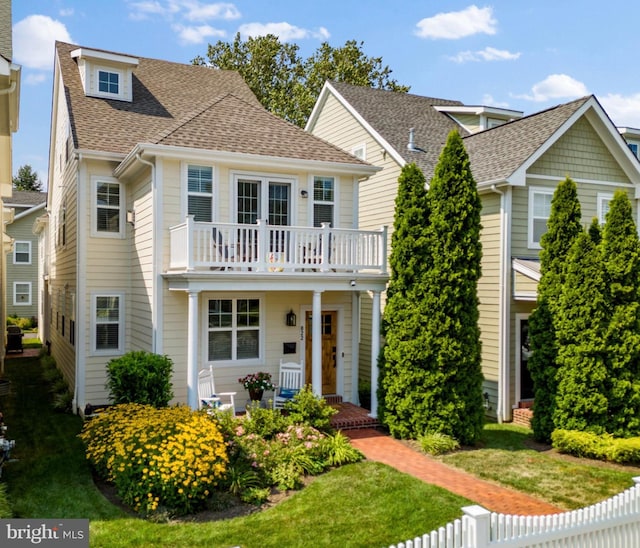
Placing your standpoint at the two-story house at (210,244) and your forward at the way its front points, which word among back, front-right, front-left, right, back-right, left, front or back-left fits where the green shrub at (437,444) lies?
front-left

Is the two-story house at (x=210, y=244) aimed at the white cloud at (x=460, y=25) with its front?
no

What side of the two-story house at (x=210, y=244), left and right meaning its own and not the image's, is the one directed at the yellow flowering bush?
front

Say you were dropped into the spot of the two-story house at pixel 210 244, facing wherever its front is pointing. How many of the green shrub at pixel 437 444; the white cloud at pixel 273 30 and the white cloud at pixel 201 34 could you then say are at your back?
2

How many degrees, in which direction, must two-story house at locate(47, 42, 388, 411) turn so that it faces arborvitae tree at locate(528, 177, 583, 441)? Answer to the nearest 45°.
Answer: approximately 90° to its left

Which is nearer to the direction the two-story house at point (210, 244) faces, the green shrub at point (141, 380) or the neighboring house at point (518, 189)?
the green shrub

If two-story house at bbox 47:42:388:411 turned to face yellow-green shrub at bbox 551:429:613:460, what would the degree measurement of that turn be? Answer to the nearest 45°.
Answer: approximately 45° to its left

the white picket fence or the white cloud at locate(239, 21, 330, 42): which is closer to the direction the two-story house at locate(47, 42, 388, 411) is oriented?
the white picket fence

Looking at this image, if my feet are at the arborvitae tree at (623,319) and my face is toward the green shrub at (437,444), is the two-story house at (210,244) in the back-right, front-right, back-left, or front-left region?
front-right

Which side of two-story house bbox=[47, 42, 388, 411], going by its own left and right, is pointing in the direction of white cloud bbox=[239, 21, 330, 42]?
back

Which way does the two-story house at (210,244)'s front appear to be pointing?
toward the camera

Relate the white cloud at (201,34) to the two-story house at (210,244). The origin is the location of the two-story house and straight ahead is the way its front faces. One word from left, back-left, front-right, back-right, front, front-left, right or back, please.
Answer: back
